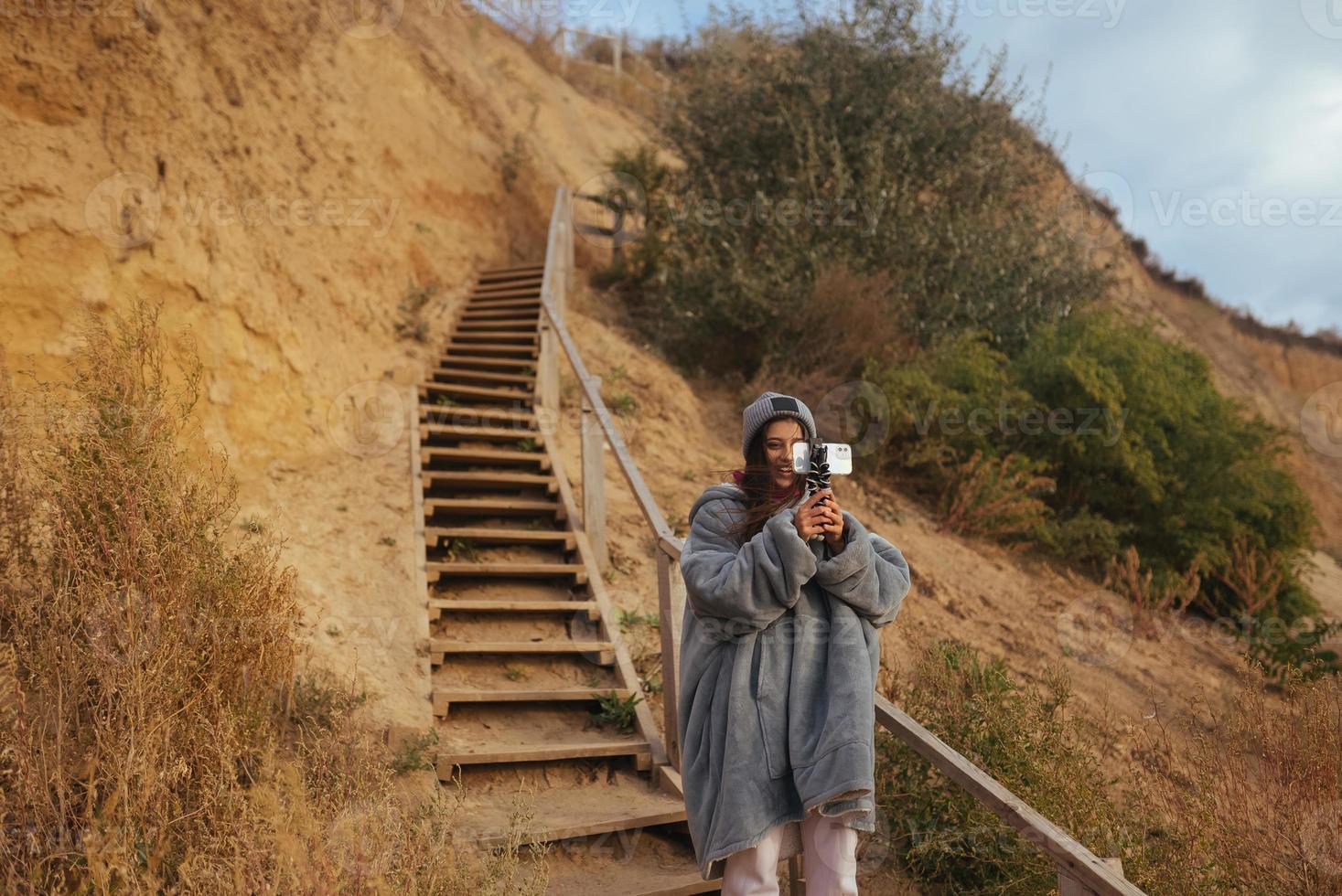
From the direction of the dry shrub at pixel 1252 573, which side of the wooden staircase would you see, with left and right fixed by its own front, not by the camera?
left

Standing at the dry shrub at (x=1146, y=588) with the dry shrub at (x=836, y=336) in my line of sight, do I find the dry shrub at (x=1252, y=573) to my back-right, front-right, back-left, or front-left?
back-right

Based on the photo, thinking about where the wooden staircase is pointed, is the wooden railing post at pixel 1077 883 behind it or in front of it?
in front

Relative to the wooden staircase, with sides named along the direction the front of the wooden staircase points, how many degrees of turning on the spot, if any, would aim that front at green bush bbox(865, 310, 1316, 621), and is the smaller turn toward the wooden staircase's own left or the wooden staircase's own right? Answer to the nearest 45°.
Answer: approximately 135° to the wooden staircase's own left

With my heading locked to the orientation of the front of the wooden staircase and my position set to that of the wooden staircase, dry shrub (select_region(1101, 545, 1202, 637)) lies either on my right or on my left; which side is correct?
on my left

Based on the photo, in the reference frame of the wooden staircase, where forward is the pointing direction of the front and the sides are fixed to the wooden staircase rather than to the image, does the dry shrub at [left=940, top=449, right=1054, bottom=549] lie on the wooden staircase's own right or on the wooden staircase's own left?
on the wooden staircase's own left

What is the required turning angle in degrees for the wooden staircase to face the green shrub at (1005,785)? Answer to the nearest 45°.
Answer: approximately 45° to its left

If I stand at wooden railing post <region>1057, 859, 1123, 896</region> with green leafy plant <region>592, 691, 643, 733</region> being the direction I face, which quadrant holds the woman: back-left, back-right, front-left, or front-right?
front-left

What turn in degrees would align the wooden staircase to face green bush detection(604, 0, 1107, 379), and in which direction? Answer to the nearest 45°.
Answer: approximately 135° to its left

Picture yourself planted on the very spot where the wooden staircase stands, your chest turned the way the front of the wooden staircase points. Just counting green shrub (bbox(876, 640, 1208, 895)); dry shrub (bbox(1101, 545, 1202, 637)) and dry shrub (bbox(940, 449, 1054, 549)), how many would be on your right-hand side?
0

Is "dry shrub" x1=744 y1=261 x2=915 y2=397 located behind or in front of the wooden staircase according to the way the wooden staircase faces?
behind

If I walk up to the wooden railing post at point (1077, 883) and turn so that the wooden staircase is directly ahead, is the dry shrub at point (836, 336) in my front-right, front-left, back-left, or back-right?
front-right

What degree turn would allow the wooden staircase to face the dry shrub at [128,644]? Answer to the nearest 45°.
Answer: approximately 45° to its right

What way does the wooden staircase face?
toward the camera
